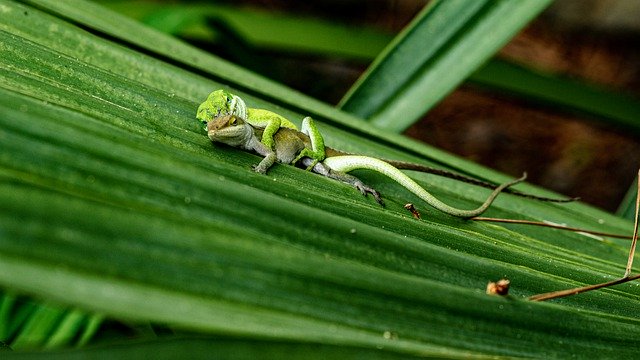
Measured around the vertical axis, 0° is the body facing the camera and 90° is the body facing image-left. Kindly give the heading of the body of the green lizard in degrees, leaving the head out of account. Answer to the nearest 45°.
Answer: approximately 90°

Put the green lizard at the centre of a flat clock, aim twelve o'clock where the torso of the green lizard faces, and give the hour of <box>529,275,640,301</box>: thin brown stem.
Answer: The thin brown stem is roughly at 7 o'clock from the green lizard.

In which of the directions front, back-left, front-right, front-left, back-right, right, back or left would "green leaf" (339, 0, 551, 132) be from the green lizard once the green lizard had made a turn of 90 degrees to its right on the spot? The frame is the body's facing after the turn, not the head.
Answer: right
